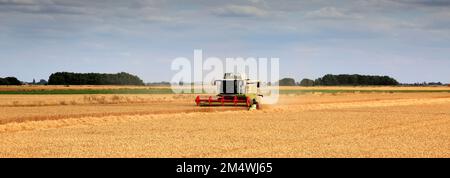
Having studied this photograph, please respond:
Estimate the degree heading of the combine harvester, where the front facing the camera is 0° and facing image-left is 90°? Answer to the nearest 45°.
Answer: approximately 45°
